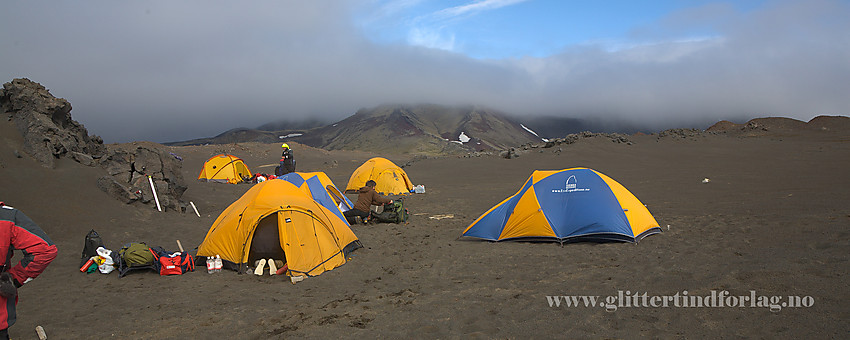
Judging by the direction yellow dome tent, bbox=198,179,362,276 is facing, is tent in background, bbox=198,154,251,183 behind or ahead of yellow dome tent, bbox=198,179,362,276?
behind

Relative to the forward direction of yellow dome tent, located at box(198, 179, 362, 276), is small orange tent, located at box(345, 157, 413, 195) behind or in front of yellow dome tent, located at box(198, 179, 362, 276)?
behind

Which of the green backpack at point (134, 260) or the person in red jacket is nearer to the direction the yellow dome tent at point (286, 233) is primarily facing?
the person in red jacket

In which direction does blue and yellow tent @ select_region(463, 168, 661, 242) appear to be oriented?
to the viewer's left

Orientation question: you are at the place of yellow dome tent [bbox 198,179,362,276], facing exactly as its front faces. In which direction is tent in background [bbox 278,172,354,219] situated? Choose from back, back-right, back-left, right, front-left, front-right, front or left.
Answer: back

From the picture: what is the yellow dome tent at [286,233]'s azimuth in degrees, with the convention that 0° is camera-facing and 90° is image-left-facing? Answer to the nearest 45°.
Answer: approximately 0°

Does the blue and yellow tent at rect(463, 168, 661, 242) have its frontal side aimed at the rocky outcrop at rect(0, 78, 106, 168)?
yes

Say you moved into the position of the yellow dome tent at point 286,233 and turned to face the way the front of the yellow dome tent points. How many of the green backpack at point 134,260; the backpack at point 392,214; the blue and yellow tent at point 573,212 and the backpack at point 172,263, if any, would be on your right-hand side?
2

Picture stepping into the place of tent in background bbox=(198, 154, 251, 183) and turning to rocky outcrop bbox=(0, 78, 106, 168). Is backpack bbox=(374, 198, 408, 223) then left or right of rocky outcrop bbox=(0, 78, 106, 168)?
left

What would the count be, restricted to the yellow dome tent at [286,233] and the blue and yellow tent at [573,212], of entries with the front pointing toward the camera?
1

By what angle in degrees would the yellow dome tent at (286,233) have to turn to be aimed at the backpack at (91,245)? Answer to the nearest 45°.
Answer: approximately 90° to its right
